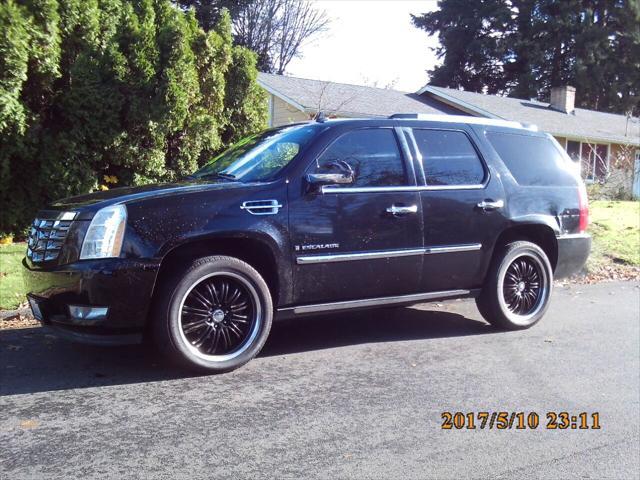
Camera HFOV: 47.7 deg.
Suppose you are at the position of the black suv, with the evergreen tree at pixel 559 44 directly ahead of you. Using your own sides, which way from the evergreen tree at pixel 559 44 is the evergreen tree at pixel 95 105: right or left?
left

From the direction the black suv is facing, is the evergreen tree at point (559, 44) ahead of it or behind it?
behind

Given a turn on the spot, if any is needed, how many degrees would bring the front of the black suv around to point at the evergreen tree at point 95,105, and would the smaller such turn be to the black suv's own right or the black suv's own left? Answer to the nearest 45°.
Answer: approximately 90° to the black suv's own right

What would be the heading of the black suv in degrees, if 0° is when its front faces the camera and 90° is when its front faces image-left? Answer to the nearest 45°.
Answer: approximately 45°

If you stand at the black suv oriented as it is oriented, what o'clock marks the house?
The house is roughly at 5 o'clock from the black suv.
